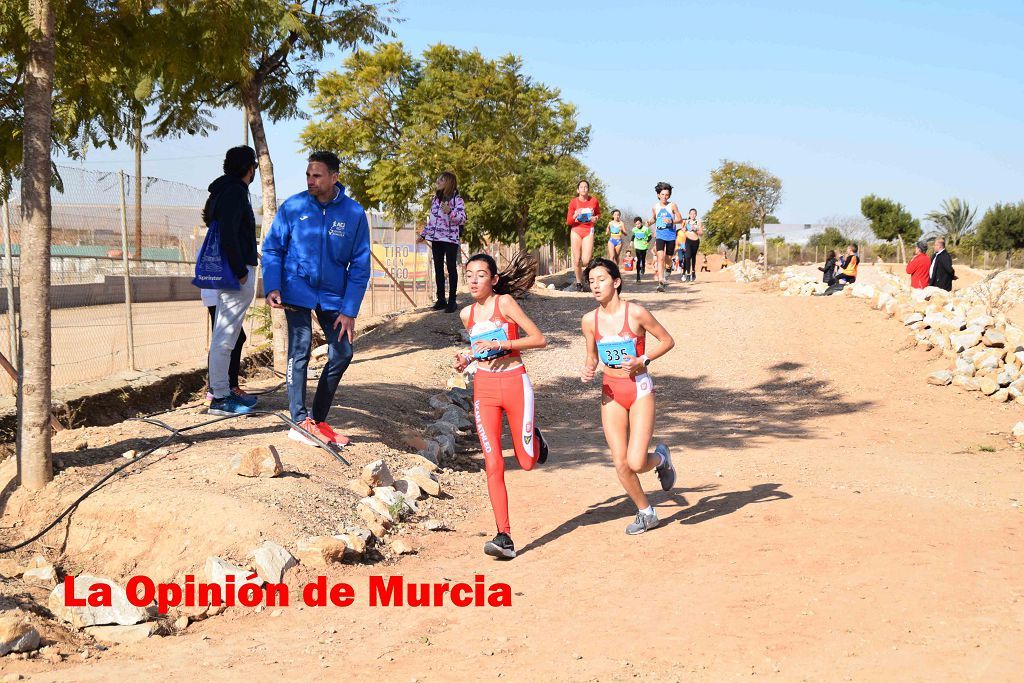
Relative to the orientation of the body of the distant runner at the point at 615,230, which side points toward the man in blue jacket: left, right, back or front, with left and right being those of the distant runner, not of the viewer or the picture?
front

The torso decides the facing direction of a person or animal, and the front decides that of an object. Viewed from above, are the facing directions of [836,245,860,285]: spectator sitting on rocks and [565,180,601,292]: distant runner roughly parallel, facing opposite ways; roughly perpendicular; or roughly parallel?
roughly perpendicular

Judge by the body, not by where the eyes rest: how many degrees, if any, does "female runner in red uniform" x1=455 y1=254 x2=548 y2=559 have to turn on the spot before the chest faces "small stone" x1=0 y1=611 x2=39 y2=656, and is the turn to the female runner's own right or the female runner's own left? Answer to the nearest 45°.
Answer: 0° — they already face it

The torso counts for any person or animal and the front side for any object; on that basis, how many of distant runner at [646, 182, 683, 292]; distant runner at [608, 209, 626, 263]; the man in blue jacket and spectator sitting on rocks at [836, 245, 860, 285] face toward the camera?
3

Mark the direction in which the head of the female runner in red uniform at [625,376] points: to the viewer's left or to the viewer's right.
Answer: to the viewer's left

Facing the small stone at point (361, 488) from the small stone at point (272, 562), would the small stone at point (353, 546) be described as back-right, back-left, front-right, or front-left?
front-right

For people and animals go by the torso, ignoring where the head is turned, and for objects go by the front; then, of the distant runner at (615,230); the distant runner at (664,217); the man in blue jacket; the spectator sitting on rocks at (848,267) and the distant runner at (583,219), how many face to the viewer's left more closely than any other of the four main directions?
1

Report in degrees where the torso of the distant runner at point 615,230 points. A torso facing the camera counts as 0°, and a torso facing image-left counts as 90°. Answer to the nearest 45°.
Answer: approximately 0°

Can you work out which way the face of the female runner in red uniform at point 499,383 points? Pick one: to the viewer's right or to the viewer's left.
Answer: to the viewer's left

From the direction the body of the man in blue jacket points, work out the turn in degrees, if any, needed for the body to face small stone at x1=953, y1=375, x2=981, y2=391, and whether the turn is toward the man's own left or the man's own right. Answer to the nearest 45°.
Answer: approximately 135° to the man's own left

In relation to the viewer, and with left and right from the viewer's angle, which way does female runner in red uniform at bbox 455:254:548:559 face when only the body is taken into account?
facing the viewer and to the left of the viewer

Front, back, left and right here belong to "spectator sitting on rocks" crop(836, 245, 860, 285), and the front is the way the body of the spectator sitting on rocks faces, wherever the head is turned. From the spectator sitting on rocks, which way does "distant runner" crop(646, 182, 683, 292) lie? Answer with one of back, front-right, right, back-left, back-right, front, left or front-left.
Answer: front-left

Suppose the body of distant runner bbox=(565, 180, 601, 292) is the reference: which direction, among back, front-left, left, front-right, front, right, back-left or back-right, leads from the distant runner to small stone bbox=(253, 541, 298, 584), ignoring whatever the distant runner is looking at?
front

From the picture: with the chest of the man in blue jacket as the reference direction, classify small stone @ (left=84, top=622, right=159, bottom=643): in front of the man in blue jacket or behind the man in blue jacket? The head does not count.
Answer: in front

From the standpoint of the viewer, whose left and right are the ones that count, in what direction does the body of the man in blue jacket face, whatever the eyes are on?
facing the viewer
